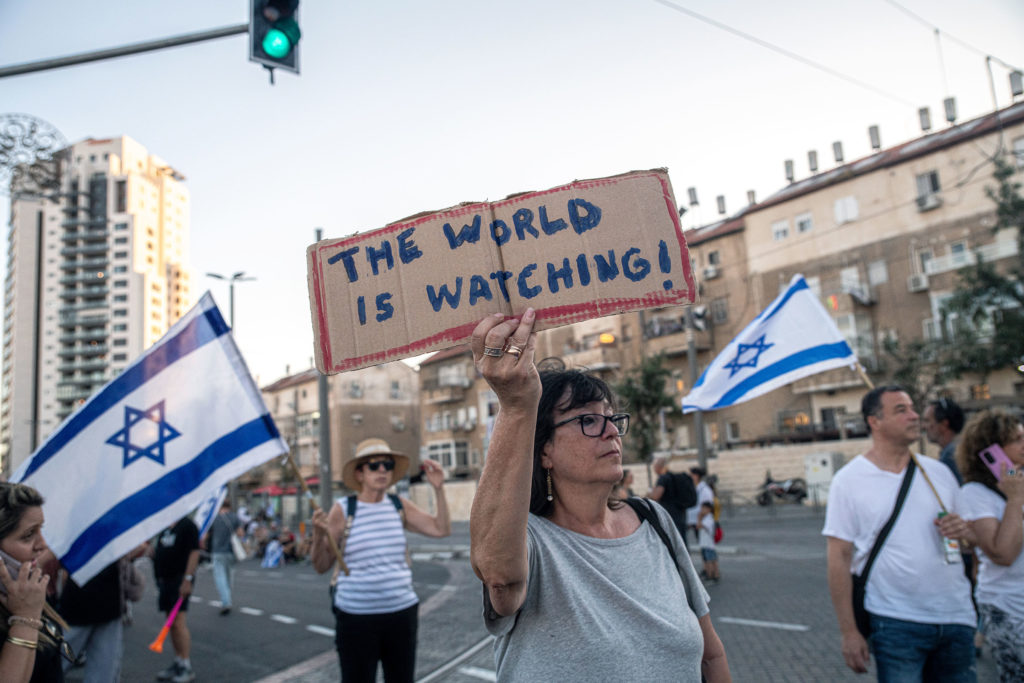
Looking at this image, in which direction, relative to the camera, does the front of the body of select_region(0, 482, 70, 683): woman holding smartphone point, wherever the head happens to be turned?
to the viewer's right

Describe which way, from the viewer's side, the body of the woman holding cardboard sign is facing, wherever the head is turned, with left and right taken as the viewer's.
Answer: facing the viewer and to the right of the viewer

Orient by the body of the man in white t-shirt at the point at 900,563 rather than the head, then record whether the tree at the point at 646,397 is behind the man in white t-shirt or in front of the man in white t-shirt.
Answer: behind

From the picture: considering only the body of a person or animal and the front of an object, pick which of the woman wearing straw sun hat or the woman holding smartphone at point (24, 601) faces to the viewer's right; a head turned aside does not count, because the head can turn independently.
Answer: the woman holding smartphone

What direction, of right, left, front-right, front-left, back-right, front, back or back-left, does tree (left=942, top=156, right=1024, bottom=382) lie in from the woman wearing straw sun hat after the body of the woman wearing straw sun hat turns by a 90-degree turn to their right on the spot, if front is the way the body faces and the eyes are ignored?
back-right

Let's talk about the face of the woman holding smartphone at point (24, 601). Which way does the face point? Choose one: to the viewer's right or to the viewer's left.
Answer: to the viewer's right

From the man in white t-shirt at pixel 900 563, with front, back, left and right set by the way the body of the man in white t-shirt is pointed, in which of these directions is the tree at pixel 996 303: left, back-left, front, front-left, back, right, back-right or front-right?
back-left

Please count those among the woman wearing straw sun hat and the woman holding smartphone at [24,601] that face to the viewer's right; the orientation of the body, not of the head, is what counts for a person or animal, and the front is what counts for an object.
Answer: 1

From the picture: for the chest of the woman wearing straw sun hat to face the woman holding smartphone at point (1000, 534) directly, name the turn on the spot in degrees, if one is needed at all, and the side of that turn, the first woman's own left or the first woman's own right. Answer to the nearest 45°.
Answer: approximately 45° to the first woman's own left

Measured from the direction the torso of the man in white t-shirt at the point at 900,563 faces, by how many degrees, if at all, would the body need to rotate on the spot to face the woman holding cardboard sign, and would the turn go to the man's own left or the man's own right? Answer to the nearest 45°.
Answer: approximately 45° to the man's own right
